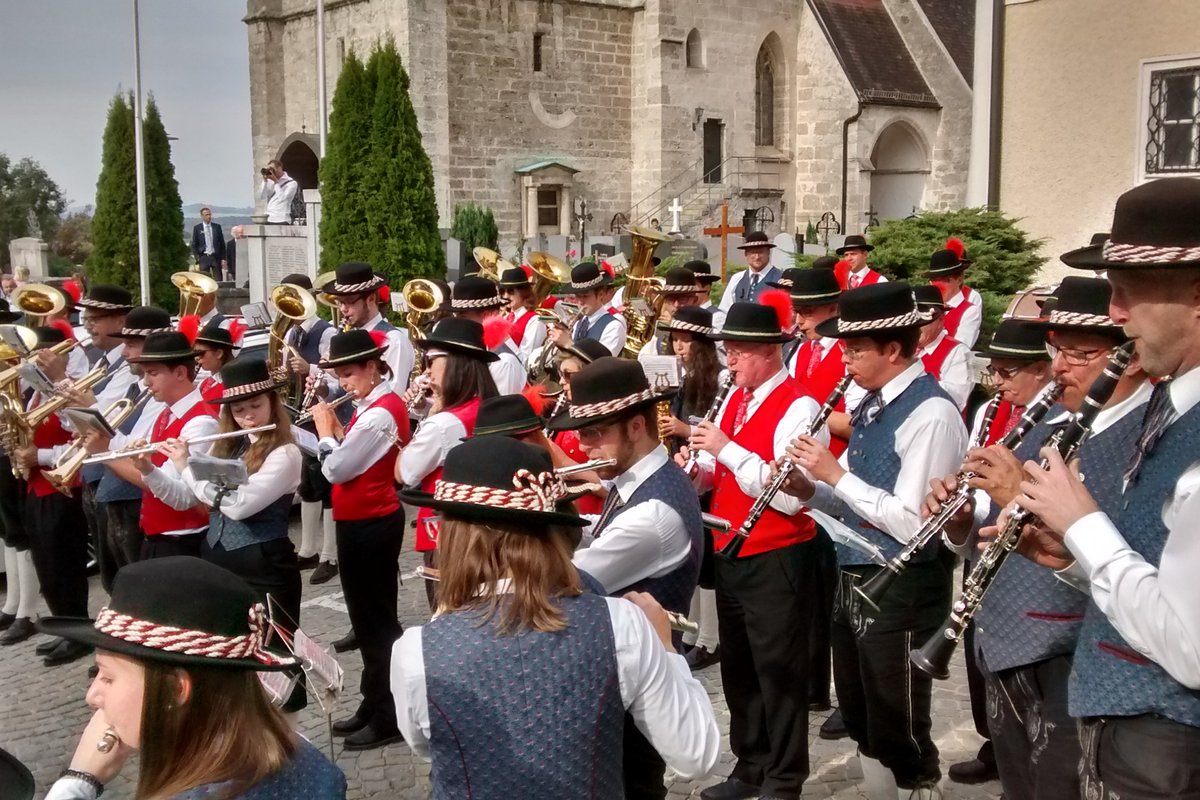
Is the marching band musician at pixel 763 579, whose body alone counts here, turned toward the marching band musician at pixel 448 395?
no

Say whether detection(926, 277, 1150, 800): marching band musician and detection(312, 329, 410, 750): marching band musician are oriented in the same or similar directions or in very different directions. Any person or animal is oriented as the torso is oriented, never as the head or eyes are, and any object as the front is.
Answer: same or similar directions

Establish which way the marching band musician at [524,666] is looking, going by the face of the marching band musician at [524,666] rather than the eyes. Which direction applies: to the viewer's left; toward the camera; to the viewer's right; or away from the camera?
away from the camera

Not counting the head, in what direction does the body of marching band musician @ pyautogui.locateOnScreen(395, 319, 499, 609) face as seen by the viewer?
to the viewer's left

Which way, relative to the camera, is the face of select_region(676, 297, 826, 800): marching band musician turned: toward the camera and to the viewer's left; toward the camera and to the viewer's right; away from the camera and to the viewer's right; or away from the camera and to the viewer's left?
toward the camera and to the viewer's left

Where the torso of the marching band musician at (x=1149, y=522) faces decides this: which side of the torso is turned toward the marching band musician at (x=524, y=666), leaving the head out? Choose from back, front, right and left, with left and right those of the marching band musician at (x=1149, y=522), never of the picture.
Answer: front

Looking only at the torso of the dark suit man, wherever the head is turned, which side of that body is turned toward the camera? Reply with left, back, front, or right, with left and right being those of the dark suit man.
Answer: front

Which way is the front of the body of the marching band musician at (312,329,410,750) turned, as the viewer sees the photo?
to the viewer's left

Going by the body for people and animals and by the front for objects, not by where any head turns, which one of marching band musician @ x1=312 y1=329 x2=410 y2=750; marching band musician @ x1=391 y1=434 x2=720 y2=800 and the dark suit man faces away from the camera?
marching band musician @ x1=391 y1=434 x2=720 y2=800

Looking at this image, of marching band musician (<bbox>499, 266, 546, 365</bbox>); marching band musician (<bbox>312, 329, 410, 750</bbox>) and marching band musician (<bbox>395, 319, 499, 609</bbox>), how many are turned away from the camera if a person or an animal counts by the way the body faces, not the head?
0

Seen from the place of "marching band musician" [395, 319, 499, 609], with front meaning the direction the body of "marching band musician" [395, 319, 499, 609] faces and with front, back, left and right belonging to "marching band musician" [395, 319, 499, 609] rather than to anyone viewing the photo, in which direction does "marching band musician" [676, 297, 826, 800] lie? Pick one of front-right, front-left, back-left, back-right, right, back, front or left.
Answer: back-left

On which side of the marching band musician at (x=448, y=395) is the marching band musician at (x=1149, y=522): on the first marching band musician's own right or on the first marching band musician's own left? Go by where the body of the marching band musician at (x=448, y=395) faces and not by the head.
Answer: on the first marching band musician's own left

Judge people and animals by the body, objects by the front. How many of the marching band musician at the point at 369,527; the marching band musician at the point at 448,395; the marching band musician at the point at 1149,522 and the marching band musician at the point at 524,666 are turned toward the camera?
0

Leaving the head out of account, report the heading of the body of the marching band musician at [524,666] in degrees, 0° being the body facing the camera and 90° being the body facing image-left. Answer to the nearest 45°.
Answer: approximately 180°

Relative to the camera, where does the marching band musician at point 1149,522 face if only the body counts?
to the viewer's left

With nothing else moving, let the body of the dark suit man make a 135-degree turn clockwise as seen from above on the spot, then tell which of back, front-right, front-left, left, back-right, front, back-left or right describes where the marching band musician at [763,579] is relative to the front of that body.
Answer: back-left

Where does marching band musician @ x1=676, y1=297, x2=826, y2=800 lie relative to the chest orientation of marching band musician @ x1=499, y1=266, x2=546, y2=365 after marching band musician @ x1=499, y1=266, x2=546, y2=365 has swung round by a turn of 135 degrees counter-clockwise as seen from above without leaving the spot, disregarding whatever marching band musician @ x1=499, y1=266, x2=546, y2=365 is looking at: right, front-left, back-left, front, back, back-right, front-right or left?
right

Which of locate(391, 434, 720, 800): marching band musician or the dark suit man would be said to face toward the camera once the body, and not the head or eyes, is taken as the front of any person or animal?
the dark suit man
